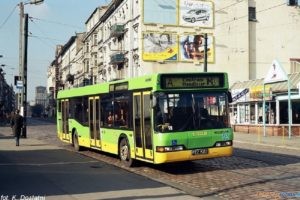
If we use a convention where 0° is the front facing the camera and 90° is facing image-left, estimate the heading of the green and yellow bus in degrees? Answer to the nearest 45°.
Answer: approximately 315°

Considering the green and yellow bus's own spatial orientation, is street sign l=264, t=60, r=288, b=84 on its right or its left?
on its left

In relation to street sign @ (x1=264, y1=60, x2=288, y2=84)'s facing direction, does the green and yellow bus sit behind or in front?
in front
